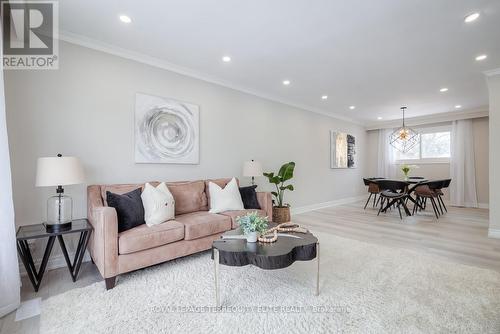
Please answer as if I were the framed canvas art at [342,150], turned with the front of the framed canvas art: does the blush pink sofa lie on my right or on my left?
on my right

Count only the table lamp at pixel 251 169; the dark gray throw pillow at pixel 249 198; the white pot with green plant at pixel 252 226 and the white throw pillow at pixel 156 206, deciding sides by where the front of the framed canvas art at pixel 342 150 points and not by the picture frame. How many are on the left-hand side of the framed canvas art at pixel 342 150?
0

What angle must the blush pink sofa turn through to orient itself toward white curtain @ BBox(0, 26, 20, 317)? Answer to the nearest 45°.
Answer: approximately 135° to its right

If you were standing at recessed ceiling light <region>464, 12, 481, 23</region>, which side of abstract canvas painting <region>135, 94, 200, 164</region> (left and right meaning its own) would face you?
front

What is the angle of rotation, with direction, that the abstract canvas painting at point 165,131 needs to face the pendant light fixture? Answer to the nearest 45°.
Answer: approximately 45° to its left

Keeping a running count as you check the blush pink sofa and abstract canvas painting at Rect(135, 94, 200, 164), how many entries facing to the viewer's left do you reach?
0

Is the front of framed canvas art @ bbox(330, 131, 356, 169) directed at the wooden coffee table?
no

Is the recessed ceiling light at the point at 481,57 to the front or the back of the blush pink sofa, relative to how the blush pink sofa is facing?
to the front

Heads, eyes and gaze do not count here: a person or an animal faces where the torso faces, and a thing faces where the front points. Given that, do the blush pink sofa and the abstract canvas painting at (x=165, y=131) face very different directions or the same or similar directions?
same or similar directions

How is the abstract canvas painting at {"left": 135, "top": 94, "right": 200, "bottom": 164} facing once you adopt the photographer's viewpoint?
facing the viewer and to the right of the viewer

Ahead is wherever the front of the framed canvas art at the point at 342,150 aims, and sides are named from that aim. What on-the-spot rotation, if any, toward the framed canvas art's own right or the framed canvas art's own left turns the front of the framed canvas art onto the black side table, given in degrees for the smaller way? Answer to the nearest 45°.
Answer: approximately 90° to the framed canvas art's own right

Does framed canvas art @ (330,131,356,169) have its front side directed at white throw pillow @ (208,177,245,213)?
no

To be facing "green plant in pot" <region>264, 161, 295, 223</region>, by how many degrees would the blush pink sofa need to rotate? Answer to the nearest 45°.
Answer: approximately 90° to its left

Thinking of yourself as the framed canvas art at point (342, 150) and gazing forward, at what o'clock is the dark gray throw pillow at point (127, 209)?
The dark gray throw pillow is roughly at 2 o'clock from the framed canvas art.

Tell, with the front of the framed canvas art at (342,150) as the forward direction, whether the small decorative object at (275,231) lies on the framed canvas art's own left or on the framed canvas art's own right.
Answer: on the framed canvas art's own right

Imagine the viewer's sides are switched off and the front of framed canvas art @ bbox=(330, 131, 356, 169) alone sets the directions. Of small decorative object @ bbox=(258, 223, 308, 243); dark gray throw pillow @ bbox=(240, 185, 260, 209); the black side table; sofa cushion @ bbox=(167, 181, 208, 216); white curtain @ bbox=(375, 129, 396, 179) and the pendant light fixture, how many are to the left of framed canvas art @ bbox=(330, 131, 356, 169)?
2
